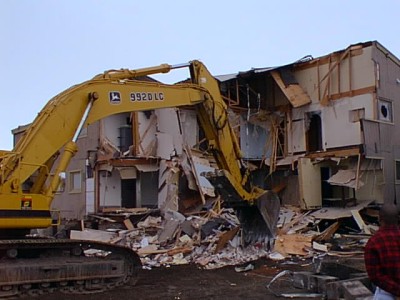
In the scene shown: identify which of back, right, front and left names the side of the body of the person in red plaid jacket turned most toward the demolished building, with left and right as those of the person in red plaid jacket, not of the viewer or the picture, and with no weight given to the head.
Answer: front

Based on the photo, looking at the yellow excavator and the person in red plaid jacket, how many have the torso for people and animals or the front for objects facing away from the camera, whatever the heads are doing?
1

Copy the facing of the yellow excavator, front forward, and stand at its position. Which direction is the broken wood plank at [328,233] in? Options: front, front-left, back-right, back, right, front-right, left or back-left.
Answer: front-left

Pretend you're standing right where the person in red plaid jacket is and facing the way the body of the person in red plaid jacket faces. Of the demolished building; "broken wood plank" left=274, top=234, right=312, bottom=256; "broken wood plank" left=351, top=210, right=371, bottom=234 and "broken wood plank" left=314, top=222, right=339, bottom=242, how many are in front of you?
4

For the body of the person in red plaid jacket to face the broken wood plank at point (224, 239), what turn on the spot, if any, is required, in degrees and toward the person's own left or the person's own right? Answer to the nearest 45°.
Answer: approximately 45° to the person's own left

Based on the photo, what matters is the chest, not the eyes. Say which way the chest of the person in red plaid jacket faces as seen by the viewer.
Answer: away from the camera

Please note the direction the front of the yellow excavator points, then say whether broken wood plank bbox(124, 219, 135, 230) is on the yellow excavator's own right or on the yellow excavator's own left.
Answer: on the yellow excavator's own left

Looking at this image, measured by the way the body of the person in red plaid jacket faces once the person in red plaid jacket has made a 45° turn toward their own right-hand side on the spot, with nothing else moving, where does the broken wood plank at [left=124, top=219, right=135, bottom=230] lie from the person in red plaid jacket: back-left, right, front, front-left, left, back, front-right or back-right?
left

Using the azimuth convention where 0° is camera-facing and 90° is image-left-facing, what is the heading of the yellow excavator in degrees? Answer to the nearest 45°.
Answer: approximately 270°

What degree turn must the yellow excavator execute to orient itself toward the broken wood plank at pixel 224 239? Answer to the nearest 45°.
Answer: approximately 45° to its left

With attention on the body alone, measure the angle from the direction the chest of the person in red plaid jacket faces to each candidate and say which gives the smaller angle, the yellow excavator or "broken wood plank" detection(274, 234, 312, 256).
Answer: the broken wood plank

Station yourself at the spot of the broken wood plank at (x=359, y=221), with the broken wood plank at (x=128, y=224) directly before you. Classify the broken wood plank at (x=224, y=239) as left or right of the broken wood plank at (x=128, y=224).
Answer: left

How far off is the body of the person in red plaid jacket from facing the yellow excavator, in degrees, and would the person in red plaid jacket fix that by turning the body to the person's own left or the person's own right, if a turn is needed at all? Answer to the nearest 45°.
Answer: approximately 45° to the person's own left

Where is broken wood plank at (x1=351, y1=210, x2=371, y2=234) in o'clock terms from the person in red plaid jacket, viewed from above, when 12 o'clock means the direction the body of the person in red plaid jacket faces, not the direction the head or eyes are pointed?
The broken wood plank is roughly at 12 o'clock from the person in red plaid jacket.
